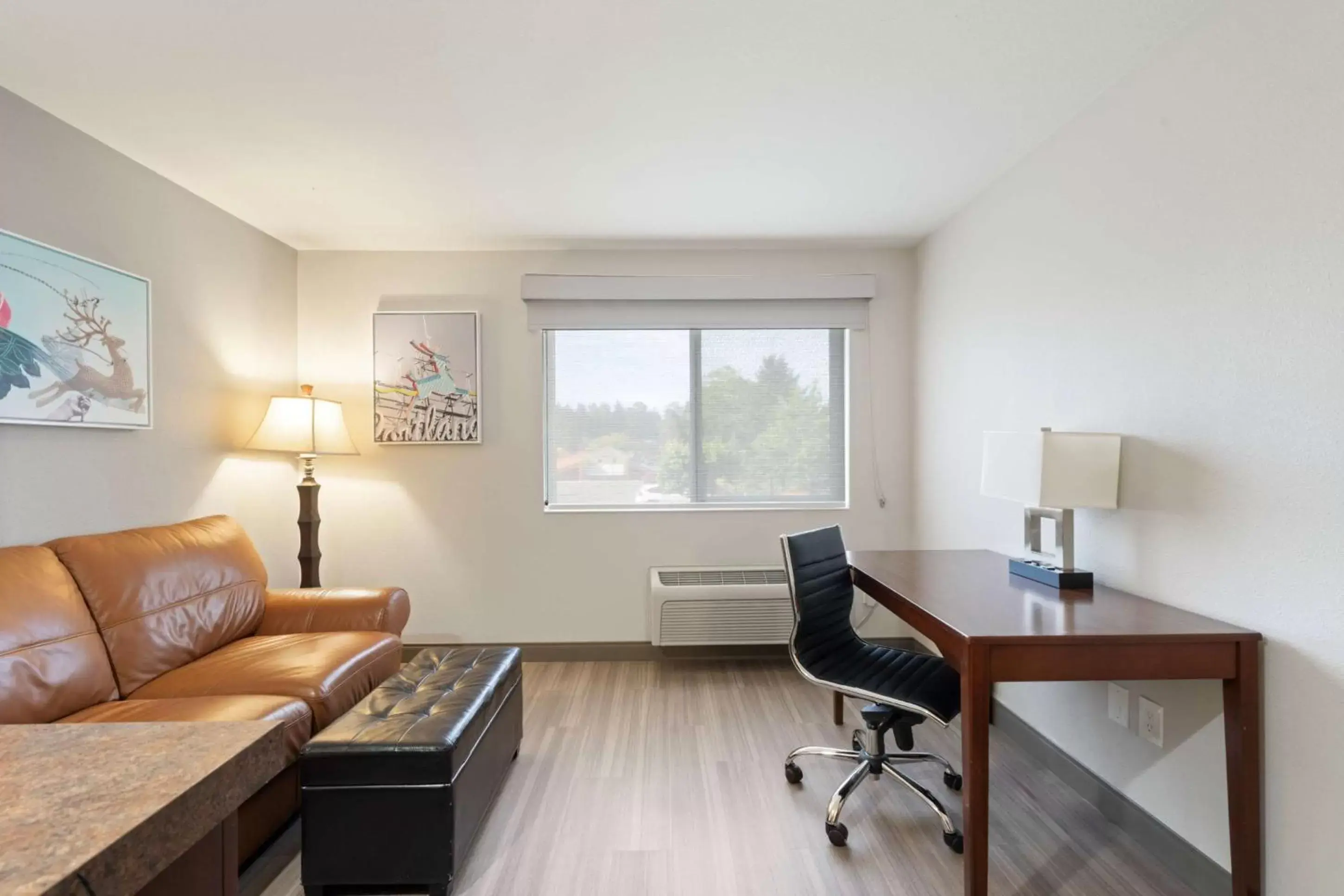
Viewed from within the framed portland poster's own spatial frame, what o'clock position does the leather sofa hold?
The leather sofa is roughly at 1 o'clock from the framed portland poster.

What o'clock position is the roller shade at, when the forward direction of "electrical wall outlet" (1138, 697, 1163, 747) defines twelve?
The roller shade is roughly at 2 o'clock from the electrical wall outlet.

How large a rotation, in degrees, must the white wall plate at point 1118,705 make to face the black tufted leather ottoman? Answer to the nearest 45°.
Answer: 0° — it already faces it

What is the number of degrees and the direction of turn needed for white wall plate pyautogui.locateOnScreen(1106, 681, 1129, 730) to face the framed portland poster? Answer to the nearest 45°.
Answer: approximately 45° to its right

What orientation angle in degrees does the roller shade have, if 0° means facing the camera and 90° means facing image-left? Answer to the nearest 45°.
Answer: approximately 0°

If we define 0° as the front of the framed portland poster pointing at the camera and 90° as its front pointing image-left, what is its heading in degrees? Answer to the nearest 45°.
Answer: approximately 0°

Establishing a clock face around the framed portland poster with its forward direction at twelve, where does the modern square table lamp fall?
The modern square table lamp is roughly at 11 o'clock from the framed portland poster.

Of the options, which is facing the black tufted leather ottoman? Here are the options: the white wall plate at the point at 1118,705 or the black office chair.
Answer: the white wall plate

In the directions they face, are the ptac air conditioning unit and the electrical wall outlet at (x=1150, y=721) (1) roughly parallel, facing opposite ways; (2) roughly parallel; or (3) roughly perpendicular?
roughly perpendicular
